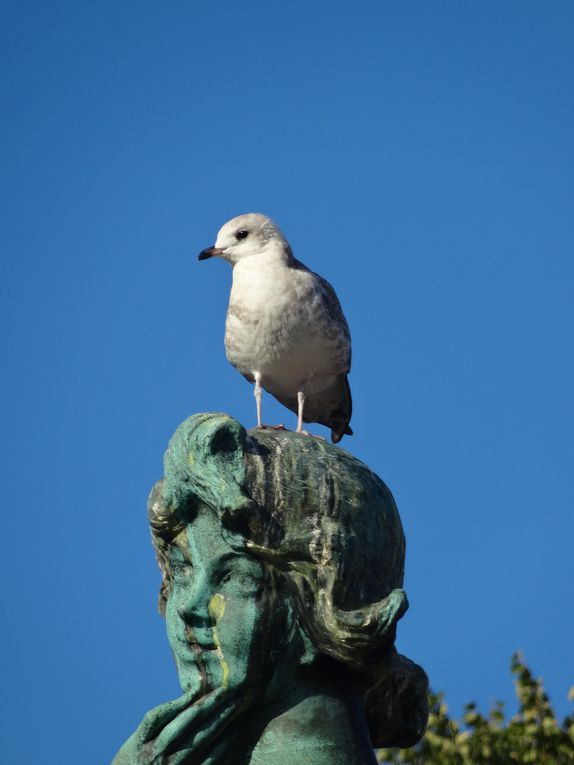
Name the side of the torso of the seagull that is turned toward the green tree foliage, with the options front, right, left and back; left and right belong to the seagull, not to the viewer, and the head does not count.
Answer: back

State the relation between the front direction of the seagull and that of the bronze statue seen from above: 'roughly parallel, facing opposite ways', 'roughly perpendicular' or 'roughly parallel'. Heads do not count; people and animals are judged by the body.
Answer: roughly parallel

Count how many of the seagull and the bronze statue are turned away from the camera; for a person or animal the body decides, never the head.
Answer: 0

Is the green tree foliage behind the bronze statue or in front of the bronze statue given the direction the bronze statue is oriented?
behind
